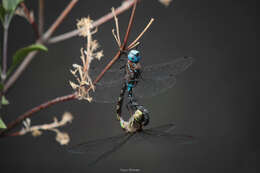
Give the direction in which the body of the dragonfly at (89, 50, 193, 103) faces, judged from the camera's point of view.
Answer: away from the camera
